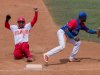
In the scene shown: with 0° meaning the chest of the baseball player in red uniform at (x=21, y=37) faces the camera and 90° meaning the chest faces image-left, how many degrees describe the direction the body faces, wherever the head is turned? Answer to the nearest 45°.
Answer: approximately 0°

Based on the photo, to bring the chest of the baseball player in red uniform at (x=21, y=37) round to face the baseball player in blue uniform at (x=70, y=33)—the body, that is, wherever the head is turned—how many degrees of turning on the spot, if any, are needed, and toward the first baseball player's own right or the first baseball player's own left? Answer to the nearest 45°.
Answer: approximately 45° to the first baseball player's own left
